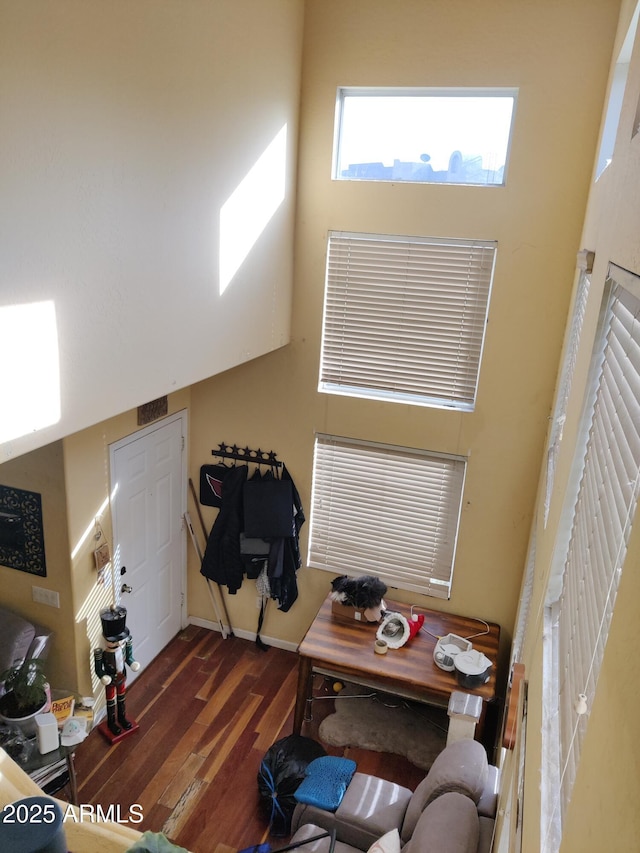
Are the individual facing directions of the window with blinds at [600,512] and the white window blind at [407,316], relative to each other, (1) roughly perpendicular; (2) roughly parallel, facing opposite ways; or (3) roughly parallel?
roughly perpendicular

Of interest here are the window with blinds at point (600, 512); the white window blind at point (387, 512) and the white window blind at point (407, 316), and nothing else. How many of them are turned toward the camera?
2

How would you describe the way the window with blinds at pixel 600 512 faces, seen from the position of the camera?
facing to the left of the viewer

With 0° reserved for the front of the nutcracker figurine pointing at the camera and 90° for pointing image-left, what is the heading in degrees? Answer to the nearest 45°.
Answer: approximately 315°

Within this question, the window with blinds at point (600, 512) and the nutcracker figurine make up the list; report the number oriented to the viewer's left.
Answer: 1

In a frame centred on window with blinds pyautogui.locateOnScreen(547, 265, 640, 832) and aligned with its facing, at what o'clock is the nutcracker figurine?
The nutcracker figurine is roughly at 1 o'clock from the window with blinds.

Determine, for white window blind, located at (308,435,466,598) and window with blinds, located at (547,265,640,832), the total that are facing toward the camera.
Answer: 1

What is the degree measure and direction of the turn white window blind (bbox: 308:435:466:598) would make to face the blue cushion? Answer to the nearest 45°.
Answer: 0° — it already faces it
